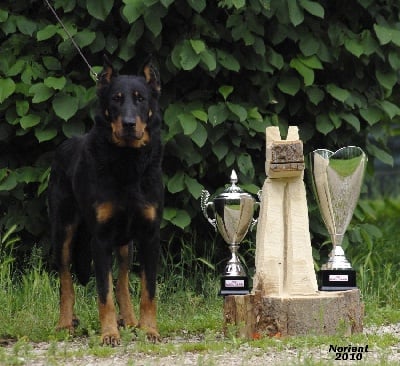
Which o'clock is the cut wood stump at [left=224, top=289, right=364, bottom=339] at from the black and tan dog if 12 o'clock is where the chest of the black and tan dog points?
The cut wood stump is roughly at 9 o'clock from the black and tan dog.

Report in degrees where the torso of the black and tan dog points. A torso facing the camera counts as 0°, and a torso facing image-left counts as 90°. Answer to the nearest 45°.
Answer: approximately 0°

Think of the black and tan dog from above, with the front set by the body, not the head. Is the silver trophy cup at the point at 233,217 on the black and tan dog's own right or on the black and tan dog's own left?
on the black and tan dog's own left
